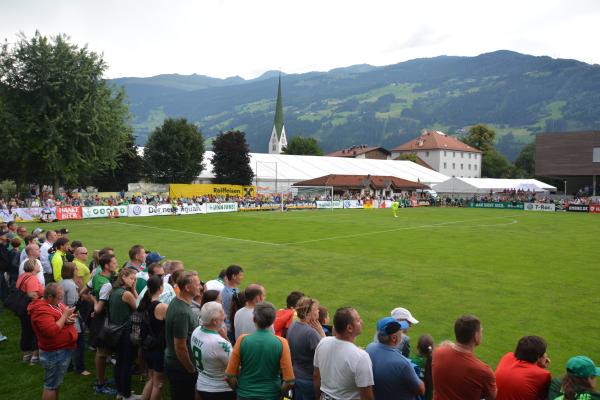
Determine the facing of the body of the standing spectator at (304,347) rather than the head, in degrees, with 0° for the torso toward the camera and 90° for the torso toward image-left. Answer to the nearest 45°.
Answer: approximately 225°

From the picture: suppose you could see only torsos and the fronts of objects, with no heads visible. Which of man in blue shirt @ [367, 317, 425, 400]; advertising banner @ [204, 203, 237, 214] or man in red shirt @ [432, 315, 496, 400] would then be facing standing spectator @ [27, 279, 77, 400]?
the advertising banner

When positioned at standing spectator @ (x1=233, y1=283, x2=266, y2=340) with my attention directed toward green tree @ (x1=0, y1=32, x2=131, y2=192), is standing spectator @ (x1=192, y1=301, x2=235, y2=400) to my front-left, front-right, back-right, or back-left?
back-left

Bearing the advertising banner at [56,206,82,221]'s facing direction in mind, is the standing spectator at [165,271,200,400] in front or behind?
in front

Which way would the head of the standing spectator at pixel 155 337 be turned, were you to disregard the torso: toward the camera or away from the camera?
away from the camera

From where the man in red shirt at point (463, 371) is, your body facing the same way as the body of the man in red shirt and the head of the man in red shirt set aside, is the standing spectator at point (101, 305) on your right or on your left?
on your left

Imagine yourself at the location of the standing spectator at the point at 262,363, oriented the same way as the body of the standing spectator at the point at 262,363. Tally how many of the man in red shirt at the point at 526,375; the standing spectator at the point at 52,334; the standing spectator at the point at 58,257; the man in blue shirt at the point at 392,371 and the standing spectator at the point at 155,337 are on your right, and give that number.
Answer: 2

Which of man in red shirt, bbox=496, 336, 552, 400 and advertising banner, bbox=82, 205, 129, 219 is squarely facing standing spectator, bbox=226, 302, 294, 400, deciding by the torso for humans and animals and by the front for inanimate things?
the advertising banner

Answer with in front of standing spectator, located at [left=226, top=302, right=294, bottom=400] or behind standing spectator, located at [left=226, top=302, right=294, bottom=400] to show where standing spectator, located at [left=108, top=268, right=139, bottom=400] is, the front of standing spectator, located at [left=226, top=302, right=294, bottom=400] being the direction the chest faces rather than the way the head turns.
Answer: in front

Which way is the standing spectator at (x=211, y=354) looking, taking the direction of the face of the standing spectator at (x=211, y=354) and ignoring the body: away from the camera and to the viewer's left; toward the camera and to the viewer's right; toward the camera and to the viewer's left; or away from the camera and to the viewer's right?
away from the camera and to the viewer's right

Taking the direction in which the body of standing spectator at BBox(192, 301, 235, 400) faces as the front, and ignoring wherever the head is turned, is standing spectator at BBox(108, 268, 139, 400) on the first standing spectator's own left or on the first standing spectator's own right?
on the first standing spectator's own left

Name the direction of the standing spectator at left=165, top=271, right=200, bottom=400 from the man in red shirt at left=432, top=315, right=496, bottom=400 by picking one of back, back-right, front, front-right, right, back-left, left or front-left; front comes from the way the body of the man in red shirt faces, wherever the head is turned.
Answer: back-left

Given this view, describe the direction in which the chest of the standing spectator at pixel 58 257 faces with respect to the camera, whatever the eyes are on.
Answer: to the viewer's right
